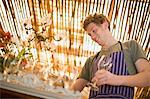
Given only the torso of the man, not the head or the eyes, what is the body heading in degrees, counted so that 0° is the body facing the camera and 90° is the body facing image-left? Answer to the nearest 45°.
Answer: approximately 45°
